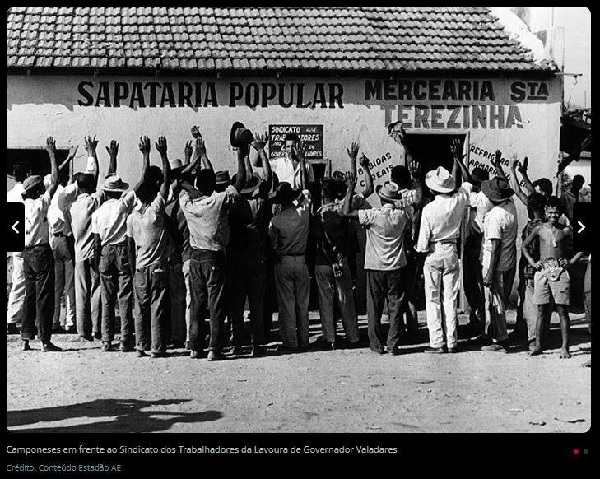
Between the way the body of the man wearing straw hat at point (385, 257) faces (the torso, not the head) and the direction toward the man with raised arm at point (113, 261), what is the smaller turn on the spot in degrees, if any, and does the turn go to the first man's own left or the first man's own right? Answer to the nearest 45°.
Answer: approximately 90° to the first man's own left

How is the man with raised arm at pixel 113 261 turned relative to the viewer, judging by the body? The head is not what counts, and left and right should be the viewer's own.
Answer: facing away from the viewer

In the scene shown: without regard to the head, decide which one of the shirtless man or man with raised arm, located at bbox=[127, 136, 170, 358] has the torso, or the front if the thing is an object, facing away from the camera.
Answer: the man with raised arm

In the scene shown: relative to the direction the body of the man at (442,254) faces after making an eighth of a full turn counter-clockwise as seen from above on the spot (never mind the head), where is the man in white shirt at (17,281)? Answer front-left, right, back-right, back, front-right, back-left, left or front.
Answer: front-left

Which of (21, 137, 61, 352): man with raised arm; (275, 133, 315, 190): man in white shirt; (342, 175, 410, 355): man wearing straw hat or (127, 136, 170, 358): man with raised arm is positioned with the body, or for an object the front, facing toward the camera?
the man in white shirt

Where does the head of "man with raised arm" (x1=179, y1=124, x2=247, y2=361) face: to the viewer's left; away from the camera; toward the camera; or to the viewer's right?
away from the camera

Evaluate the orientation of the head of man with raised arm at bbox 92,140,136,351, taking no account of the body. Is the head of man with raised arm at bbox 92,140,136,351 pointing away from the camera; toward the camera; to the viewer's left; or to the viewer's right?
away from the camera

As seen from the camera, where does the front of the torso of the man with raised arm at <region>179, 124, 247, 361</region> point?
away from the camera

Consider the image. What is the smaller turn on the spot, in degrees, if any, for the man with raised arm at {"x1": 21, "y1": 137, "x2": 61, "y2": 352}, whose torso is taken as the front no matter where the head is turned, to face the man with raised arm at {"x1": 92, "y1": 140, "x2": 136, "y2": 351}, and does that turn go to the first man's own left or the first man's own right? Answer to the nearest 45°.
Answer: approximately 45° to the first man's own right

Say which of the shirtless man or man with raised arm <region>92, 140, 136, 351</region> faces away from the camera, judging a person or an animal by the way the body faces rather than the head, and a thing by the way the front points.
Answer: the man with raised arm

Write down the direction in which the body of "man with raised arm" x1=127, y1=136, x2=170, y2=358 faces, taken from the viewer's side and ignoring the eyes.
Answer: away from the camera

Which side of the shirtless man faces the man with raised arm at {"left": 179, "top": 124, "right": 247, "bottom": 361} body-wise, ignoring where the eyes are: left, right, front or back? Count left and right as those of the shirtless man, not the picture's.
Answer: right

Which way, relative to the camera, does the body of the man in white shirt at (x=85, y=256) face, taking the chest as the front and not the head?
away from the camera

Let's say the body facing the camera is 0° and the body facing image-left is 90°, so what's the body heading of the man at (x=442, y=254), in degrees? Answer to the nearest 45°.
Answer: approximately 180°
